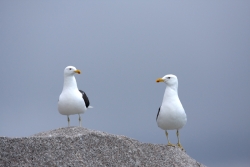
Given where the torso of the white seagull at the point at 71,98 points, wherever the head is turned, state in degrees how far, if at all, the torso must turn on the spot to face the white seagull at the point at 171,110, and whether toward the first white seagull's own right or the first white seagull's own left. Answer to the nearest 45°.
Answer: approximately 90° to the first white seagull's own left

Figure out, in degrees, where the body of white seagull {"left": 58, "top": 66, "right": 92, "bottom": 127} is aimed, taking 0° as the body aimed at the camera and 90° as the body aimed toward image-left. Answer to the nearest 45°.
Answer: approximately 45°

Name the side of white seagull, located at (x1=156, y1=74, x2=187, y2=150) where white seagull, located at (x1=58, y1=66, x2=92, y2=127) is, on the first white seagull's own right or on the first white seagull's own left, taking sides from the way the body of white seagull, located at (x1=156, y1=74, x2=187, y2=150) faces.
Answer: on the first white seagull's own right

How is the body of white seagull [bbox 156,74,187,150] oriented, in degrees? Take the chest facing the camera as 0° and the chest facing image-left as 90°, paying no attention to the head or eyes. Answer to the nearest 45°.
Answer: approximately 0°
